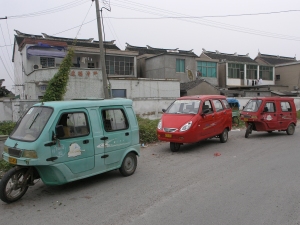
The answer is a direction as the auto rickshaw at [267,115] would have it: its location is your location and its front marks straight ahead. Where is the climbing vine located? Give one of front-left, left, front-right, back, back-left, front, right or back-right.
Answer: front-right

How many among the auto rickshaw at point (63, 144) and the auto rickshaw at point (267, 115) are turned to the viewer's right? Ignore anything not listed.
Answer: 0

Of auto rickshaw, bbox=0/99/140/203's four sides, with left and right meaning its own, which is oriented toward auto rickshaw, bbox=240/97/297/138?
back

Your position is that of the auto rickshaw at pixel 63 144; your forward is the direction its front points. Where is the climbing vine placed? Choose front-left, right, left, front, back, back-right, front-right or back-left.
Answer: back-right

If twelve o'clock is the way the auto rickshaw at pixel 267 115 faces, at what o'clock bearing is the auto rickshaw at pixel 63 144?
the auto rickshaw at pixel 63 144 is roughly at 11 o'clock from the auto rickshaw at pixel 267 115.

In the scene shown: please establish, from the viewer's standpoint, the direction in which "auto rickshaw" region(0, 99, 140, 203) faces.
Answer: facing the viewer and to the left of the viewer
